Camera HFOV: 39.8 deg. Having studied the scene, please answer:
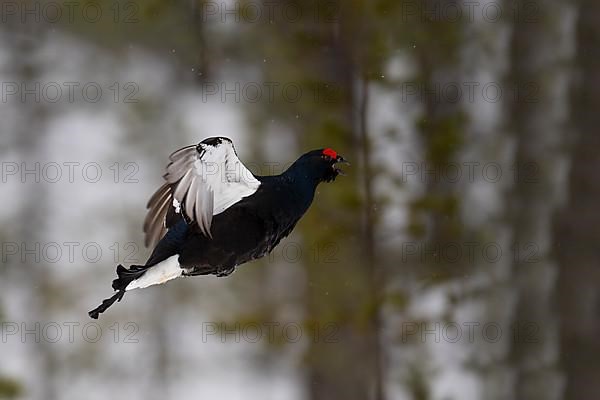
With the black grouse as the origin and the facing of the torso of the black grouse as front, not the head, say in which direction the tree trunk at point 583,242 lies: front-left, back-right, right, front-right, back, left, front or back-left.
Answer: front-left

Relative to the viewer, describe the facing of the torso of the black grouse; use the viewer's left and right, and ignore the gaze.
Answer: facing to the right of the viewer
